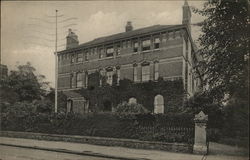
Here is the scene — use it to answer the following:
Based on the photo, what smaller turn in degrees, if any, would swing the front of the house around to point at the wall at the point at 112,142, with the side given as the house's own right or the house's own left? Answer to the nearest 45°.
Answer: approximately 45° to the house's own left

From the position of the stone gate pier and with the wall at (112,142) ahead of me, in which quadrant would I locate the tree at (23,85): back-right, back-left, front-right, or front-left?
front-right

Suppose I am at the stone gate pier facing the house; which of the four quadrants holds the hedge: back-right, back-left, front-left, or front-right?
front-left

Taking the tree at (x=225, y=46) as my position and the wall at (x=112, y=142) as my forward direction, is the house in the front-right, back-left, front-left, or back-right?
front-right

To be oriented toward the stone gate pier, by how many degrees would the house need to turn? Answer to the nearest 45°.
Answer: approximately 45° to its left

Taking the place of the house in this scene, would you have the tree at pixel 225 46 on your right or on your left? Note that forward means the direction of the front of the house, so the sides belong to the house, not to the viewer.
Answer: on your left

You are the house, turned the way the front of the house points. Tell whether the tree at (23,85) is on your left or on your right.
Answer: on your right

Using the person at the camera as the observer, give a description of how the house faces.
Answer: facing the viewer and to the left of the viewer

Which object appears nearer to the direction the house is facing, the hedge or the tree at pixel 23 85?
the hedge

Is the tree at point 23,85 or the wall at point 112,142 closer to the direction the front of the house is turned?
the wall
